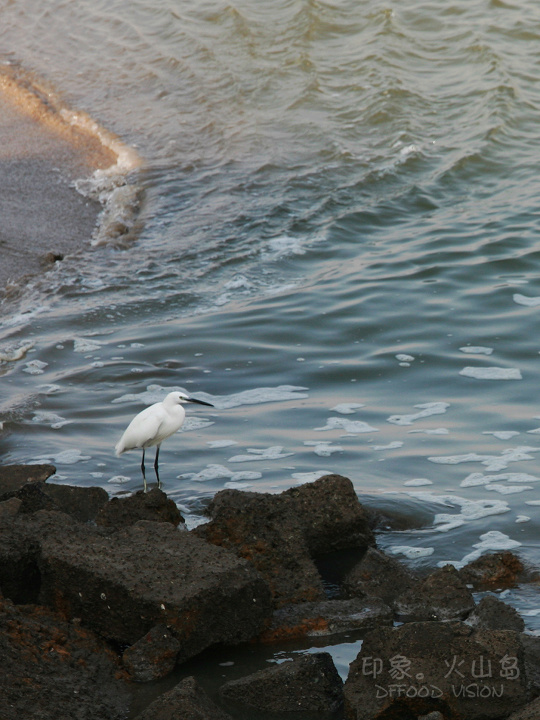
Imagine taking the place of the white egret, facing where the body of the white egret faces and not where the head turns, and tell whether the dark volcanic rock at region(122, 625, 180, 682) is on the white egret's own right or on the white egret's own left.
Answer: on the white egret's own right

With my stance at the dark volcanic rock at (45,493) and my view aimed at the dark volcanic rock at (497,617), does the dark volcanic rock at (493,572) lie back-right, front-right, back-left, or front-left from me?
front-left

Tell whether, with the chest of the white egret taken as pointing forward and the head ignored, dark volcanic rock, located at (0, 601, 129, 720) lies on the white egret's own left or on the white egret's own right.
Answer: on the white egret's own right

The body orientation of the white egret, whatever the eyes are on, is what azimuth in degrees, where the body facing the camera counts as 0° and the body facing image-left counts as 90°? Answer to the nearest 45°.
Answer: approximately 270°

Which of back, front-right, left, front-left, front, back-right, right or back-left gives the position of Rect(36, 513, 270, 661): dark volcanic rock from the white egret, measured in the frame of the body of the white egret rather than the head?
right

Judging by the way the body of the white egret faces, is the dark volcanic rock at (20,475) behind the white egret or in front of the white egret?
behind

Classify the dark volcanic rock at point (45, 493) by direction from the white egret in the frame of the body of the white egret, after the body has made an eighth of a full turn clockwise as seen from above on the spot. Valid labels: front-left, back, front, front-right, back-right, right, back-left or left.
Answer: right

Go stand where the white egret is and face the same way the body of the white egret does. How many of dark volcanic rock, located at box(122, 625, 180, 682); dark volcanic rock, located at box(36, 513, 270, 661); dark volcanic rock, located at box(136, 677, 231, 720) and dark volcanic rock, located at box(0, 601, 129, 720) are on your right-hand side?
4

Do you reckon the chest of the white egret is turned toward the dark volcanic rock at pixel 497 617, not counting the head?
no

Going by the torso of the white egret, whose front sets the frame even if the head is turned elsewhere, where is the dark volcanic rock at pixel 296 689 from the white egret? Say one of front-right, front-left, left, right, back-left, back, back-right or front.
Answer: right

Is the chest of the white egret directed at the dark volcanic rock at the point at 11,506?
no

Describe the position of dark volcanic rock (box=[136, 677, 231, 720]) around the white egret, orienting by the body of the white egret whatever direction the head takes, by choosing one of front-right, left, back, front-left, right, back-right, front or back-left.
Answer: right
